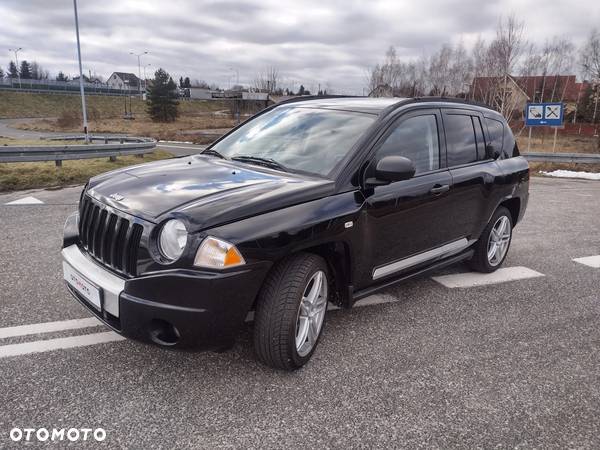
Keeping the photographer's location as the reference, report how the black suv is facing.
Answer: facing the viewer and to the left of the viewer

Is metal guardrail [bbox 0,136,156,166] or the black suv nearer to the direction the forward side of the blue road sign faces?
the black suv

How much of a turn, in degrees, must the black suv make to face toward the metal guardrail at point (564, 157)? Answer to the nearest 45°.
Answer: approximately 180°

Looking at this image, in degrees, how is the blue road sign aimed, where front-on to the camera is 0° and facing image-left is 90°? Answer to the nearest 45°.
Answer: approximately 0°

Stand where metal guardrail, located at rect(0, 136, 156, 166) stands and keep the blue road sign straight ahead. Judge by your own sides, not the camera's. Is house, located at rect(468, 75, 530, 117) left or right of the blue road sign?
left

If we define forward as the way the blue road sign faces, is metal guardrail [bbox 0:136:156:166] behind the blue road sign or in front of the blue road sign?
in front

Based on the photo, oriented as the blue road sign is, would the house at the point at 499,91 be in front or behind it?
behind

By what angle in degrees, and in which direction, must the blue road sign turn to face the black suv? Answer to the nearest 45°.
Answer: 0° — it already faces it

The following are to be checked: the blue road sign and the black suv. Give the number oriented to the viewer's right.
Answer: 0

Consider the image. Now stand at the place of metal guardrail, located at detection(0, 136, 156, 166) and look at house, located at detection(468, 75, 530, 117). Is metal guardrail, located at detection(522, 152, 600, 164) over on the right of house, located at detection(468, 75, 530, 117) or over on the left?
right
